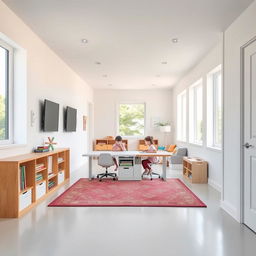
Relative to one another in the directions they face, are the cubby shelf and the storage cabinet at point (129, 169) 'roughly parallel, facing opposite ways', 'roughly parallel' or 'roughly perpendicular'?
roughly perpendicular

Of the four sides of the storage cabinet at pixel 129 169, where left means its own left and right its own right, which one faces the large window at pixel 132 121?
back

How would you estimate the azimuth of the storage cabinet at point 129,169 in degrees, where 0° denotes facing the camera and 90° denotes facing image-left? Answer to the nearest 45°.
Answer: approximately 0°

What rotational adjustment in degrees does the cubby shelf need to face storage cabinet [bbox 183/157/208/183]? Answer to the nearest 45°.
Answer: approximately 45° to its left

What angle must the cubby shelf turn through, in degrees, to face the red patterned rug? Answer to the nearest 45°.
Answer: approximately 45° to its left

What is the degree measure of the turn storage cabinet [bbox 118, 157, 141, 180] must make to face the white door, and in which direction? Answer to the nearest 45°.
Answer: approximately 45° to its left

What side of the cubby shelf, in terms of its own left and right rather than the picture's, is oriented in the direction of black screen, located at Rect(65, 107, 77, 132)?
left

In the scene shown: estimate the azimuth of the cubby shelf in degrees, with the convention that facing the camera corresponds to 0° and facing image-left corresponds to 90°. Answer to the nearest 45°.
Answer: approximately 315°

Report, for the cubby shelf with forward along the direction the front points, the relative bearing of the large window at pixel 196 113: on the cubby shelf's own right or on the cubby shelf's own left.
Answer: on the cubby shelf's own left

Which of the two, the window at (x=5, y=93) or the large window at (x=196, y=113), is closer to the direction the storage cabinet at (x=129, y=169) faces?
the window
